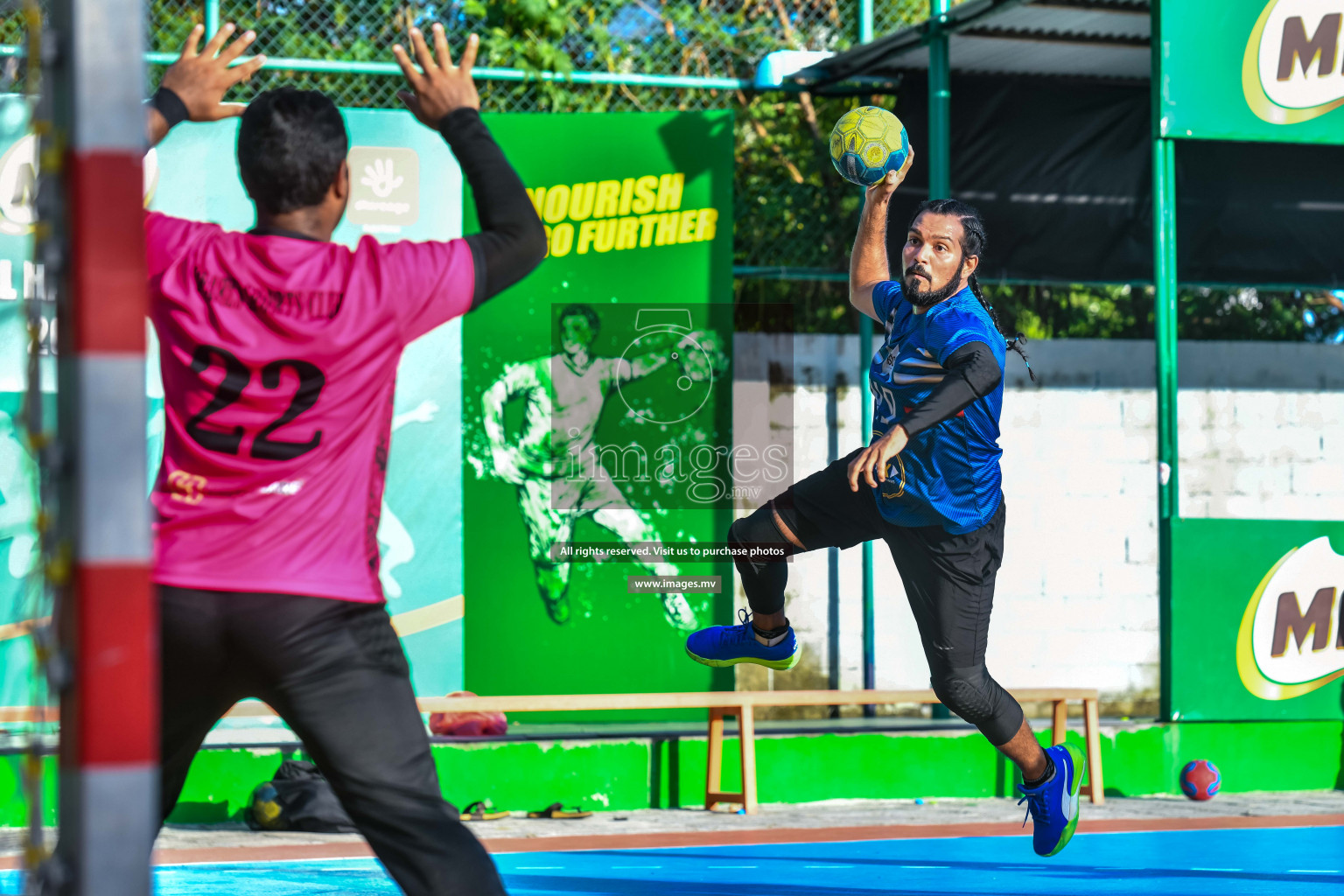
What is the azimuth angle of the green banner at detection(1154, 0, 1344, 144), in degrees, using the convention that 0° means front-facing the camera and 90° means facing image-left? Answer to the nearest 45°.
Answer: approximately 0°

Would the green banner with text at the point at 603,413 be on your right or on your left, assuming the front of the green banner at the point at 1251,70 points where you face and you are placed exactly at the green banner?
on your right

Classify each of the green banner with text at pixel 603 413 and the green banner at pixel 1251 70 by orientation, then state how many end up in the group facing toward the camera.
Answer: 2

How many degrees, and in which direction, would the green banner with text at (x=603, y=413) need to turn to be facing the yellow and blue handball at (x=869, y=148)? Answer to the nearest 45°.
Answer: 0° — it already faces it

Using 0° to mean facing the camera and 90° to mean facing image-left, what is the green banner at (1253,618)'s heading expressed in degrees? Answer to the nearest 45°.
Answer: approximately 0°
